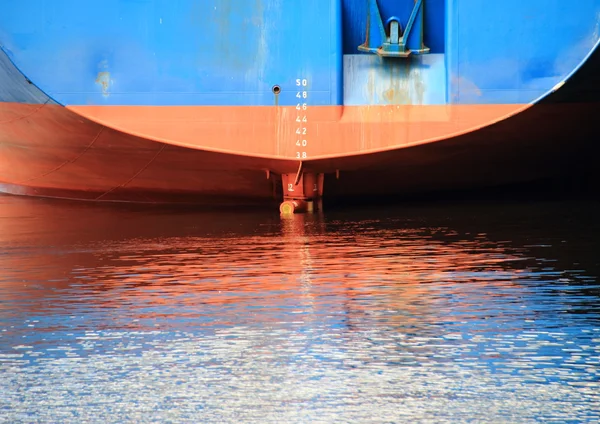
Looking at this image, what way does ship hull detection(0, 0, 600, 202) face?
away from the camera
